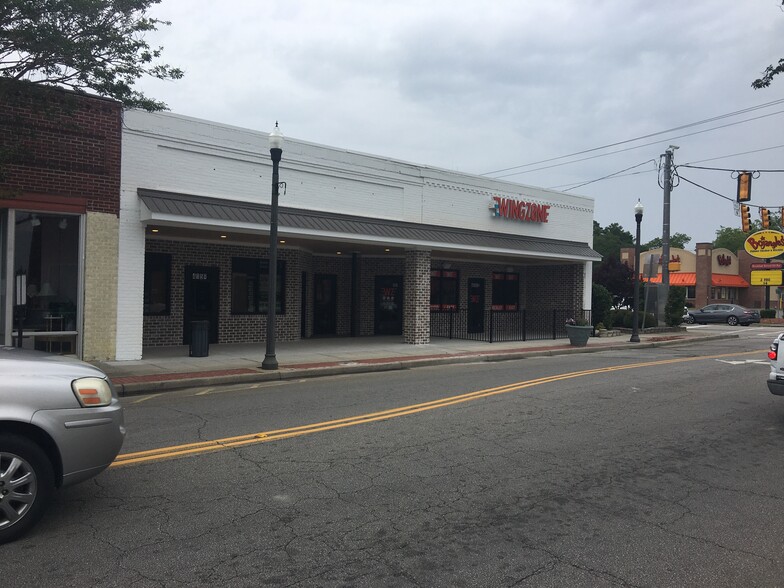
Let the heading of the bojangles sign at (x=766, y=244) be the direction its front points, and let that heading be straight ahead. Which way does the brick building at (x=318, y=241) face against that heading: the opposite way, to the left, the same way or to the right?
to the left

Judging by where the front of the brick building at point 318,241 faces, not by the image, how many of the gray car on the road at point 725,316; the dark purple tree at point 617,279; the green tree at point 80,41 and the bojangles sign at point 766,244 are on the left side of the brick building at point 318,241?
3

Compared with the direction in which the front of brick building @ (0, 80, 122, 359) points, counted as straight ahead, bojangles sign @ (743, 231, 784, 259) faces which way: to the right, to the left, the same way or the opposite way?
to the right

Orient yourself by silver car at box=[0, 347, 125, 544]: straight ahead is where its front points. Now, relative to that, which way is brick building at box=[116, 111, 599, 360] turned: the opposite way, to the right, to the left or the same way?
to the right

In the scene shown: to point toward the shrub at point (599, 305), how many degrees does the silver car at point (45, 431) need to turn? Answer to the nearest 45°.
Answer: approximately 45° to its left

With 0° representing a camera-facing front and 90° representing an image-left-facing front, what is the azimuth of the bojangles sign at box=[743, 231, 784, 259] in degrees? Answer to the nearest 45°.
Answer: approximately 0°

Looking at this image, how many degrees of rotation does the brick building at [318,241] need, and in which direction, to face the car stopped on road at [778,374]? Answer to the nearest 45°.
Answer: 0° — it already faces it

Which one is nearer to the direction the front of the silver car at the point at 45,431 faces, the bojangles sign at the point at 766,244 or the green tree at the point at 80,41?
the bojangles sign

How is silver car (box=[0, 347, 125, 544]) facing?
to the viewer's right

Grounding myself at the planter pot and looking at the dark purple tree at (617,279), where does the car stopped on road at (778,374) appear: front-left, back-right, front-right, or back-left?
back-right

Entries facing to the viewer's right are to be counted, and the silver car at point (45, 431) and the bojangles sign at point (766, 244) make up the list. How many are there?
1

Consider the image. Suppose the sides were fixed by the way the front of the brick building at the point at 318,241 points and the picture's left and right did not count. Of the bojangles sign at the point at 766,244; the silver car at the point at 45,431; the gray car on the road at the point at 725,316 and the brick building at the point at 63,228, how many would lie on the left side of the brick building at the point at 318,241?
2
